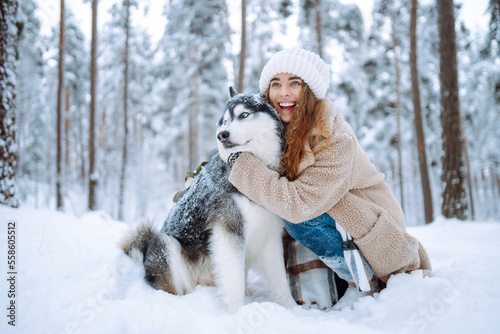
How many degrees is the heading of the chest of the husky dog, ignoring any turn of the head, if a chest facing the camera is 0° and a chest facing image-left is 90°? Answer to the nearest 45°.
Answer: approximately 315°

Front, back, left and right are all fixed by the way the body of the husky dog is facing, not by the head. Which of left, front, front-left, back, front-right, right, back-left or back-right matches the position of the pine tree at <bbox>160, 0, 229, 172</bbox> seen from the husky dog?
back-left
